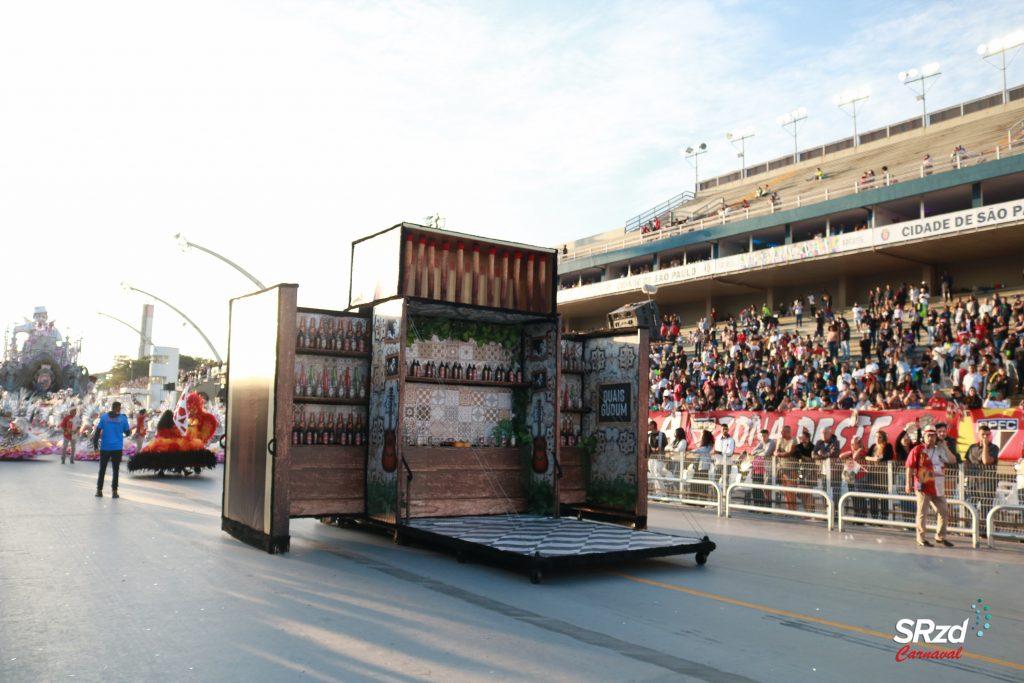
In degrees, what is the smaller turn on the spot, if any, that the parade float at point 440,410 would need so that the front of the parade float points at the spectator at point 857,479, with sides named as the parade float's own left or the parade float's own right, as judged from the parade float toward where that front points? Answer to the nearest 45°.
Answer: approximately 45° to the parade float's own left

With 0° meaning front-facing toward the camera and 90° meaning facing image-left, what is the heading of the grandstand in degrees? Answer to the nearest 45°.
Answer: approximately 45°

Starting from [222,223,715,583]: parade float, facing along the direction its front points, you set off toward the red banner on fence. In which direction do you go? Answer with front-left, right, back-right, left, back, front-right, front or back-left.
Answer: left

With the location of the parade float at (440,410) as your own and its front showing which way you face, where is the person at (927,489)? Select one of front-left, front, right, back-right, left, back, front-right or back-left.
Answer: front-left

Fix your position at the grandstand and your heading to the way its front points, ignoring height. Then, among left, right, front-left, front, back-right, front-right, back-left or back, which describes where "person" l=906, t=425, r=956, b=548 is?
front-left

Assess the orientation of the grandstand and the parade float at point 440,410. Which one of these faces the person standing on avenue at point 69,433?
the grandstand

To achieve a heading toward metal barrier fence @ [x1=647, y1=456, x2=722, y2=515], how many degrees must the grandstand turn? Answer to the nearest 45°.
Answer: approximately 45° to its left

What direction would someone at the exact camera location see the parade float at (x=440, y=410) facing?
facing the viewer and to the right of the viewer

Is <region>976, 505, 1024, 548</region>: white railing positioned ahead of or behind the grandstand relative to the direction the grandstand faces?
ahead

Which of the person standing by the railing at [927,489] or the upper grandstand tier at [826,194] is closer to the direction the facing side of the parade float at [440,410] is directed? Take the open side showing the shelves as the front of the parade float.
the person standing by the railing

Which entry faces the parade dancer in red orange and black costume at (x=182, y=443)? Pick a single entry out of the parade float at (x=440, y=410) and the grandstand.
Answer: the grandstand

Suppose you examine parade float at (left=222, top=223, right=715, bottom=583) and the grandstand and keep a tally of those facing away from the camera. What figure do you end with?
0

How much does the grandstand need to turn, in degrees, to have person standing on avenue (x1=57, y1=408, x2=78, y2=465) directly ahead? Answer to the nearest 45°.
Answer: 0° — it already faces them

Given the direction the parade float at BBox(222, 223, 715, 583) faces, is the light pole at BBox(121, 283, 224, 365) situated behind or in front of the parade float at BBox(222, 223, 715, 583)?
behind

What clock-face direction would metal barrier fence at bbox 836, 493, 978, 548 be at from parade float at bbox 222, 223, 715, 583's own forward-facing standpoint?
The metal barrier fence is roughly at 10 o'clock from the parade float.

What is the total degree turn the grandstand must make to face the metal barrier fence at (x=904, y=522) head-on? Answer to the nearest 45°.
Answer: approximately 45° to its left
